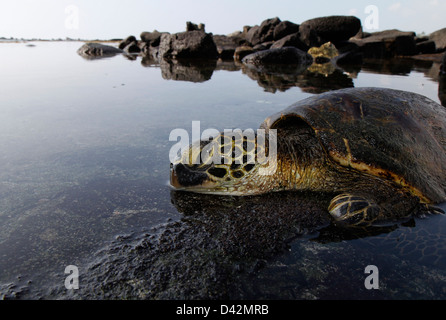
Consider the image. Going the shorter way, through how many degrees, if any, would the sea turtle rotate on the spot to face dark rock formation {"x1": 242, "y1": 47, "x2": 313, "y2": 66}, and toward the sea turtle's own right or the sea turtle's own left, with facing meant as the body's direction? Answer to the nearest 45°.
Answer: approximately 90° to the sea turtle's own right

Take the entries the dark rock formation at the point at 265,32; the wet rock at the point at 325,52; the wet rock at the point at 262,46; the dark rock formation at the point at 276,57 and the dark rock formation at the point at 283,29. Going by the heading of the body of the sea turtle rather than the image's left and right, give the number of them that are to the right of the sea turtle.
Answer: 5

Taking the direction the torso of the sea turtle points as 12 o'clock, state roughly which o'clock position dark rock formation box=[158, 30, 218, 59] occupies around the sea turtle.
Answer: The dark rock formation is roughly at 2 o'clock from the sea turtle.

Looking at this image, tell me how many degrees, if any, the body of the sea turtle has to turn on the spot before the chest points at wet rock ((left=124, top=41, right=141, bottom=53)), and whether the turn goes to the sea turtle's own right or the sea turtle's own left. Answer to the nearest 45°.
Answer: approximately 45° to the sea turtle's own right

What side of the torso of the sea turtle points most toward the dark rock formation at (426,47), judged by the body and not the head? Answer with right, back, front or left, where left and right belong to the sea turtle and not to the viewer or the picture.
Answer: right

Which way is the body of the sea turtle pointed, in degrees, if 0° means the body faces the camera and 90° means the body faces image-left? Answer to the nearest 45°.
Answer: approximately 90°

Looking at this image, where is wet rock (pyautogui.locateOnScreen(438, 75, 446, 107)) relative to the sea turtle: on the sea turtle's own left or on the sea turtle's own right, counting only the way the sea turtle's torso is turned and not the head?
on the sea turtle's own right

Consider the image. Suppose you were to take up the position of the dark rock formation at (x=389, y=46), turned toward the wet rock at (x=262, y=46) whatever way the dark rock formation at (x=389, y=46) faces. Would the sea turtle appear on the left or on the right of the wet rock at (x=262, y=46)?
left

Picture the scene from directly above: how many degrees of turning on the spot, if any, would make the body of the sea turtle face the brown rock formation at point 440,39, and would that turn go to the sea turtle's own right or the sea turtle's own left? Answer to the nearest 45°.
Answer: approximately 90° to the sea turtle's own right

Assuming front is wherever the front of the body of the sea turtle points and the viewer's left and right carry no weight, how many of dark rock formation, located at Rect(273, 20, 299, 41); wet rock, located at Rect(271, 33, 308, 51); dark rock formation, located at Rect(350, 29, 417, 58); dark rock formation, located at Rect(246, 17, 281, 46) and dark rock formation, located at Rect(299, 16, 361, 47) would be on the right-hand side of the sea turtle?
5

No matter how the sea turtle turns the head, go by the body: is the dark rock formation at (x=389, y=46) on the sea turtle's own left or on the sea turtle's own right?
on the sea turtle's own right

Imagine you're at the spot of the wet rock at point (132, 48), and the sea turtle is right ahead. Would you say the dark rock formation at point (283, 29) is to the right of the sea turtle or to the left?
left
